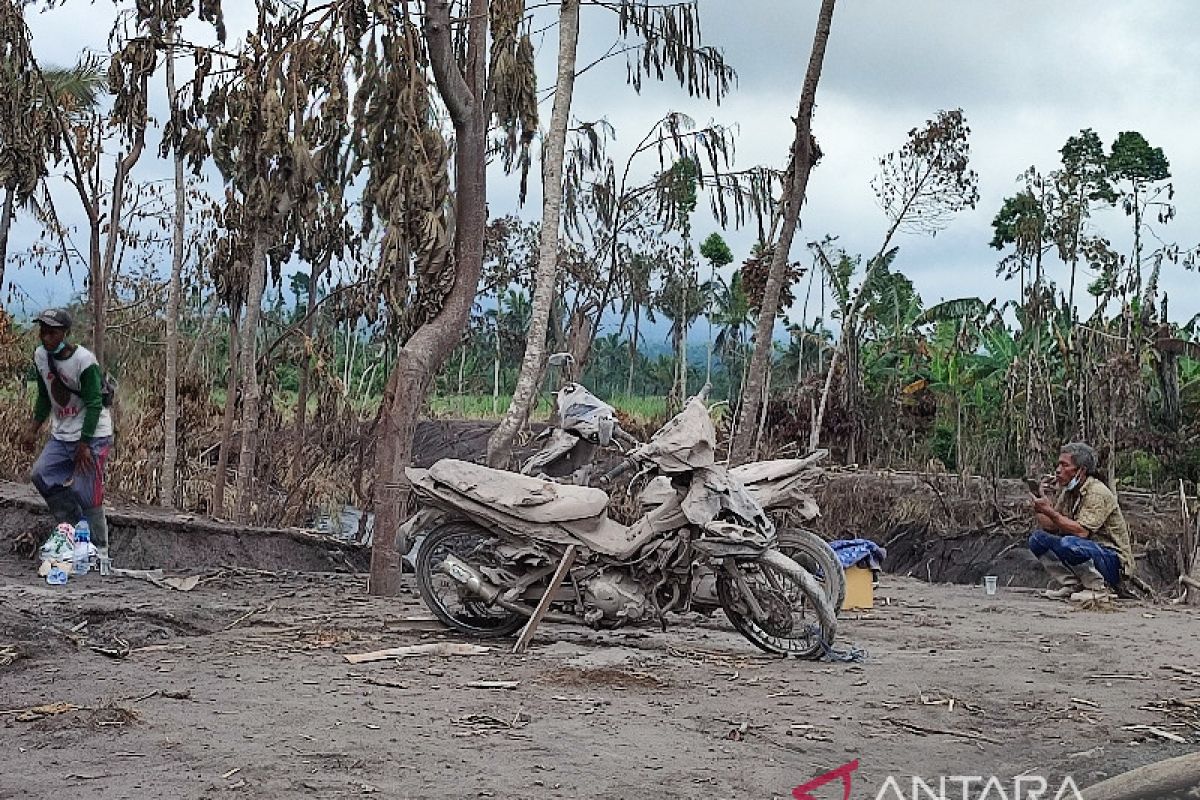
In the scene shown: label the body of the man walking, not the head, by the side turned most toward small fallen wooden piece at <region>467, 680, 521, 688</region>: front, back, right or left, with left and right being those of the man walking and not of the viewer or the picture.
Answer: left

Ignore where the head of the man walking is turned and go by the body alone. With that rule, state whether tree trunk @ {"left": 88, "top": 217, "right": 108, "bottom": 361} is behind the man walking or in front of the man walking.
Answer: behind

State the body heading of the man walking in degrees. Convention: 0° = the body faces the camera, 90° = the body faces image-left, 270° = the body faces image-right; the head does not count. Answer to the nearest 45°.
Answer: approximately 45°

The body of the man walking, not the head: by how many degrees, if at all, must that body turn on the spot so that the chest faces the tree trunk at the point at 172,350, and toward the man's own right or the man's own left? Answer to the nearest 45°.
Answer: approximately 135° to the man's own right

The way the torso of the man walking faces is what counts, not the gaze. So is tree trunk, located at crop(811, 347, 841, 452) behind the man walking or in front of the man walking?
behind

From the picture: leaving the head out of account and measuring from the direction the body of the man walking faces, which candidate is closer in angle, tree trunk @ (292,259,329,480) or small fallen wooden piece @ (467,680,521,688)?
the small fallen wooden piece

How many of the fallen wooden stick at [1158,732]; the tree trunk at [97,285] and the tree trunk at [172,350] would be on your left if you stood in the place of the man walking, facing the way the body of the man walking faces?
1

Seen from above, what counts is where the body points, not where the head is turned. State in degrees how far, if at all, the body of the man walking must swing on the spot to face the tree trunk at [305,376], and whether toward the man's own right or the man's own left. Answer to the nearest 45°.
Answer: approximately 180°

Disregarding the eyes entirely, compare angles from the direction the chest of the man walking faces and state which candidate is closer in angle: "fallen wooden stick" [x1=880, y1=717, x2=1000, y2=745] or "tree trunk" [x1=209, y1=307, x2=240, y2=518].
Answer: the fallen wooden stick

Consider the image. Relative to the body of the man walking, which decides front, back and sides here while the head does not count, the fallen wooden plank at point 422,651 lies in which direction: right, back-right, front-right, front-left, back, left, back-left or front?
left

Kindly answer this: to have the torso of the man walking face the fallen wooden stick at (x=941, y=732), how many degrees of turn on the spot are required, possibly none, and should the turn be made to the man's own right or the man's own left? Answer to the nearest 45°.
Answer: approximately 90° to the man's own left
